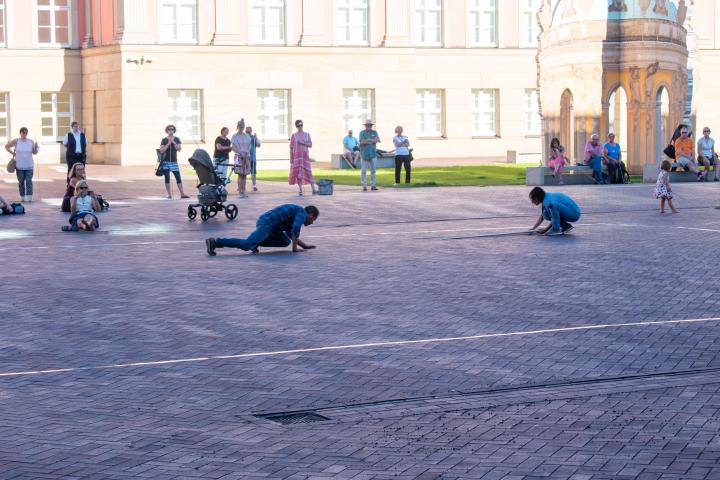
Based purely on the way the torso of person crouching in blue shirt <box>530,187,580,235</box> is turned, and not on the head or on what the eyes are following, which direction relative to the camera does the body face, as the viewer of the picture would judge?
to the viewer's left

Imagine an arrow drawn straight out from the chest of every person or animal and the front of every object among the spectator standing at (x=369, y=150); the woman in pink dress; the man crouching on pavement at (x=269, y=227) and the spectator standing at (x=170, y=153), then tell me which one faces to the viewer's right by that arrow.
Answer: the man crouching on pavement

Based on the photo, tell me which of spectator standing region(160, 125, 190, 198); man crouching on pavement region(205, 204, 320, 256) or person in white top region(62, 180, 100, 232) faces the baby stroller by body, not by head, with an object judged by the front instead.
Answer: the spectator standing

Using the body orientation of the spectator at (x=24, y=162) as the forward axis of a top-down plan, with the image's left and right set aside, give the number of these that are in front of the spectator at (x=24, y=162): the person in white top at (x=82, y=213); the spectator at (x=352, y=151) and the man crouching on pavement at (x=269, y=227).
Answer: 2

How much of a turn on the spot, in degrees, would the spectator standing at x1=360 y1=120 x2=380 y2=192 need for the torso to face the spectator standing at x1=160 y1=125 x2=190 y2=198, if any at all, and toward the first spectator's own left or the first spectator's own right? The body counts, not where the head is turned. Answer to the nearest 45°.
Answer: approximately 45° to the first spectator's own right

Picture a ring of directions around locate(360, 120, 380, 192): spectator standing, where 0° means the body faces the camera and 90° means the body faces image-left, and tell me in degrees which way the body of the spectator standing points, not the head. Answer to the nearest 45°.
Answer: approximately 0°

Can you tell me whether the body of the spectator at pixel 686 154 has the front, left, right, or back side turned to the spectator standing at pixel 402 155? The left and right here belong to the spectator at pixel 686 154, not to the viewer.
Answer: right

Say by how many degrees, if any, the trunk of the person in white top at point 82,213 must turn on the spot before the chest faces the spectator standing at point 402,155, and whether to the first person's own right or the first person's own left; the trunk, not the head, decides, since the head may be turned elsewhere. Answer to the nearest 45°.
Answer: approximately 135° to the first person's own left

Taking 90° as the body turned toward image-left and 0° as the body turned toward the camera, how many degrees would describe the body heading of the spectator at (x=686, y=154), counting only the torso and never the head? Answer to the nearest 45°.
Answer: approximately 315°

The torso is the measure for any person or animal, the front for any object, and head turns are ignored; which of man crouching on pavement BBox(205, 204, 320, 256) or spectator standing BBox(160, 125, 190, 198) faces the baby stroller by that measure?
the spectator standing
